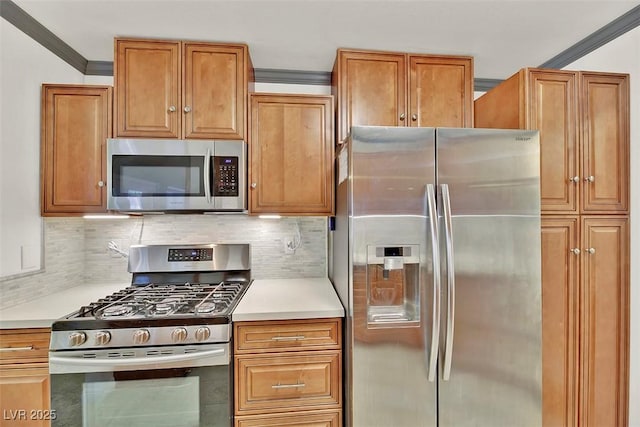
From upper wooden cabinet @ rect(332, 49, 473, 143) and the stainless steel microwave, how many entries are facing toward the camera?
2

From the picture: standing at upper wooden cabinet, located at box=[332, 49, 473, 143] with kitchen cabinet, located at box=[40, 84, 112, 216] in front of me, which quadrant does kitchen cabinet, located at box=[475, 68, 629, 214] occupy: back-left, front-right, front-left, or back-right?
back-left

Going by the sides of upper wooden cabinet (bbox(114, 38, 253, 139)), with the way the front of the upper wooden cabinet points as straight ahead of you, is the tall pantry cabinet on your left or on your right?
on your left

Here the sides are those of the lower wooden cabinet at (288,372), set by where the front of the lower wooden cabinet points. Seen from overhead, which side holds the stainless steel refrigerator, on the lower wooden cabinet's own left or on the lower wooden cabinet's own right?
on the lower wooden cabinet's own left

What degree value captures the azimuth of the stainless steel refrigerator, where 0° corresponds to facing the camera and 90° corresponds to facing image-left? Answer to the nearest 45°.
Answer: approximately 0°

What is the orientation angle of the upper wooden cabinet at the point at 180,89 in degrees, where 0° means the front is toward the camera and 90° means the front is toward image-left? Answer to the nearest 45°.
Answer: approximately 0°

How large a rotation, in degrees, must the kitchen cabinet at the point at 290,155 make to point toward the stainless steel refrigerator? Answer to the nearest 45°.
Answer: approximately 45° to its left
